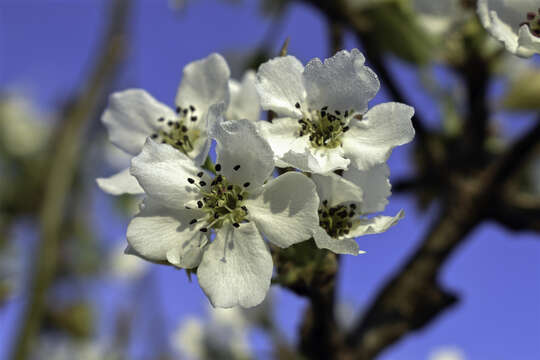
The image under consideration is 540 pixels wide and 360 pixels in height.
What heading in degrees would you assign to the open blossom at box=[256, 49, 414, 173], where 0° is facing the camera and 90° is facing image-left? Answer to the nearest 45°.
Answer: approximately 0°

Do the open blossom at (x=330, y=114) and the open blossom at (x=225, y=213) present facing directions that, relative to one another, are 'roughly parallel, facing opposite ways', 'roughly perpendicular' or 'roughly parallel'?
roughly parallel

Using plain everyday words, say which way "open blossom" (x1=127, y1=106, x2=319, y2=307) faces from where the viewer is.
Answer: facing the viewer
